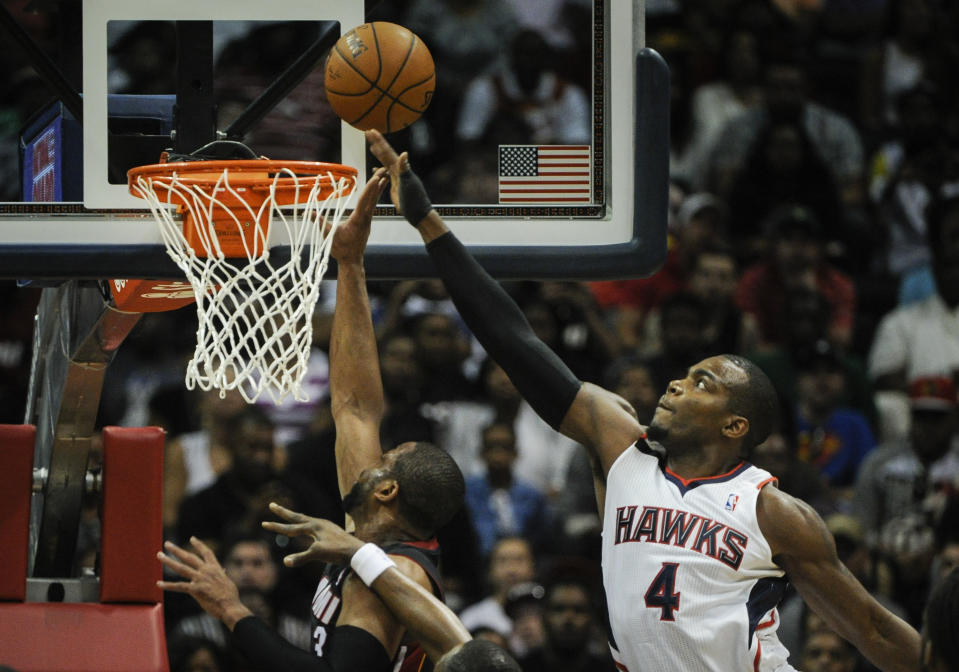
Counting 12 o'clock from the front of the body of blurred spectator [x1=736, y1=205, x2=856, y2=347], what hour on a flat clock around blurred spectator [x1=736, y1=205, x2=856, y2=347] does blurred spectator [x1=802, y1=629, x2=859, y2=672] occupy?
blurred spectator [x1=802, y1=629, x2=859, y2=672] is roughly at 12 o'clock from blurred spectator [x1=736, y1=205, x2=856, y2=347].

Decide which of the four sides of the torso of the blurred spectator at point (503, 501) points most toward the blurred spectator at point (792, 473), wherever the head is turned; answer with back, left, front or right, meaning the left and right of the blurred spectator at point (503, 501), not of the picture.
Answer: left

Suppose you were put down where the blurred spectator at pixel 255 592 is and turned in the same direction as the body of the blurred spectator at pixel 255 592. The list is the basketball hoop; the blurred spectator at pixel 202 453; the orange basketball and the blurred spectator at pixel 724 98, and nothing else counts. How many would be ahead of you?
2

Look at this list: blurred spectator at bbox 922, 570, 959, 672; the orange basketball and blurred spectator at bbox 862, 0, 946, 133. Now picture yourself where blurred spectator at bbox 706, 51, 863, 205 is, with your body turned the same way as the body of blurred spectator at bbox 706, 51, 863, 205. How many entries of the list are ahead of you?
2

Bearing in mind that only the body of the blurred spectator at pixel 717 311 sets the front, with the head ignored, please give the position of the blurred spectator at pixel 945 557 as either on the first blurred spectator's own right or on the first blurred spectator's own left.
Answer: on the first blurred spectator's own left
